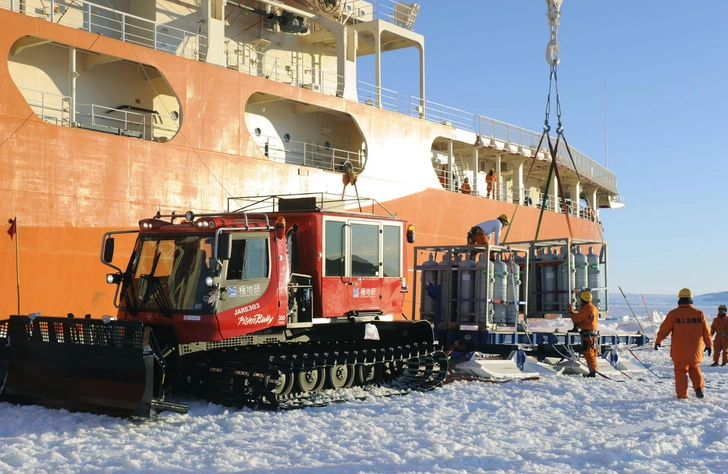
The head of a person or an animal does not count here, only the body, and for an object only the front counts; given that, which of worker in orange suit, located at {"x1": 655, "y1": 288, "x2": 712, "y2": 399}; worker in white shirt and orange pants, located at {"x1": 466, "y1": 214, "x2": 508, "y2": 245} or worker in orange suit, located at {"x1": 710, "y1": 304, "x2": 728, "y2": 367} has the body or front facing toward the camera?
worker in orange suit, located at {"x1": 710, "y1": 304, "x2": 728, "y2": 367}

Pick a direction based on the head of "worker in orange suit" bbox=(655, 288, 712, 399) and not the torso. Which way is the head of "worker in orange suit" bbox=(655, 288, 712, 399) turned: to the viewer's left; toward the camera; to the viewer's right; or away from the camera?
away from the camera

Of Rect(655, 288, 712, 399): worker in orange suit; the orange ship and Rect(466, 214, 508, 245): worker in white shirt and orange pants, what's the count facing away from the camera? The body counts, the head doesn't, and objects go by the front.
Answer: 1

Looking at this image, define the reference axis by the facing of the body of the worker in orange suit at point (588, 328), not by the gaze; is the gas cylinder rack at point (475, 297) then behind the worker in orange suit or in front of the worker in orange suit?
in front

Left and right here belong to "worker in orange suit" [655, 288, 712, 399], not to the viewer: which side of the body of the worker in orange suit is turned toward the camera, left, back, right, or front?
back

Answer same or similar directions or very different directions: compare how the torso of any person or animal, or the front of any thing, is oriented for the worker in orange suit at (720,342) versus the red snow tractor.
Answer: same or similar directions

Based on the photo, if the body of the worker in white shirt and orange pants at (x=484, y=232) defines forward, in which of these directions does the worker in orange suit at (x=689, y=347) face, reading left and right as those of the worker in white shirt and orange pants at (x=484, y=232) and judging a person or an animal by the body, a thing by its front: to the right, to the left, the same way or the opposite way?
to the left

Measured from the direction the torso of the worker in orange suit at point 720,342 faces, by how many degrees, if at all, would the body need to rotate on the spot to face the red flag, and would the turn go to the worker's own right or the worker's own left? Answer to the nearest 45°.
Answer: approximately 45° to the worker's own right

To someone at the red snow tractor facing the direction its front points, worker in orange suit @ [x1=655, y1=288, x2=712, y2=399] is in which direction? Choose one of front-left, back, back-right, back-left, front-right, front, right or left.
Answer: back-left

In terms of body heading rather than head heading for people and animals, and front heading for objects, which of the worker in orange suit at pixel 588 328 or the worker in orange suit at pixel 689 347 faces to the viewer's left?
the worker in orange suit at pixel 588 328

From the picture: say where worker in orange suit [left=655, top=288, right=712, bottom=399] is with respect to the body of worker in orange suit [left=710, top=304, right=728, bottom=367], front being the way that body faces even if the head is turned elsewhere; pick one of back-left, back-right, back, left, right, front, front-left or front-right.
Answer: front

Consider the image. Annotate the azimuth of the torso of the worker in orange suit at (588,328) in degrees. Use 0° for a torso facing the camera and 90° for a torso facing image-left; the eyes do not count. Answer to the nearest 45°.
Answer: approximately 90°

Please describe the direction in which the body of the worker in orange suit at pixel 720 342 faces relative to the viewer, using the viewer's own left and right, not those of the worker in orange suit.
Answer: facing the viewer
